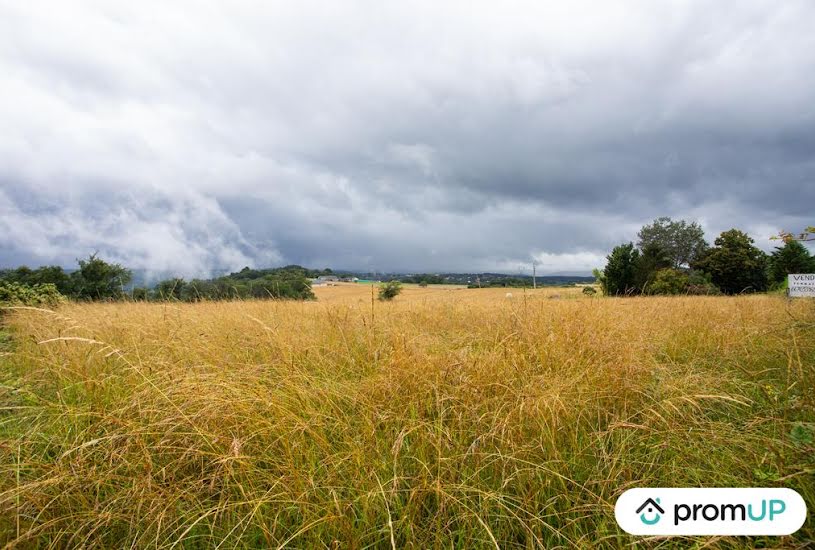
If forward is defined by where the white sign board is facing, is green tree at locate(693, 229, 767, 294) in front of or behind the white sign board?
behind

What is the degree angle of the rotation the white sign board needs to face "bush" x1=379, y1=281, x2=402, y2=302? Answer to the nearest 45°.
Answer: approximately 90° to its right

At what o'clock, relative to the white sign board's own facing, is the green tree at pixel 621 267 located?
The green tree is roughly at 5 o'clock from the white sign board.

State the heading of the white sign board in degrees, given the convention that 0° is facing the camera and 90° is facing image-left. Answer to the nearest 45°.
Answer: approximately 0°

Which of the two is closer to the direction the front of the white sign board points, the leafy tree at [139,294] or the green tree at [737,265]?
the leafy tree

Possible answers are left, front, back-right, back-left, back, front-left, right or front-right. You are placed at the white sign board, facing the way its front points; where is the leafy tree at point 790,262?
back

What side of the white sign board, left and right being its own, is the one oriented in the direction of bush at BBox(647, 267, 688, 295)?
back
